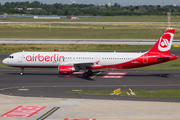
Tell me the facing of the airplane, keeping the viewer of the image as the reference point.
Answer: facing to the left of the viewer
